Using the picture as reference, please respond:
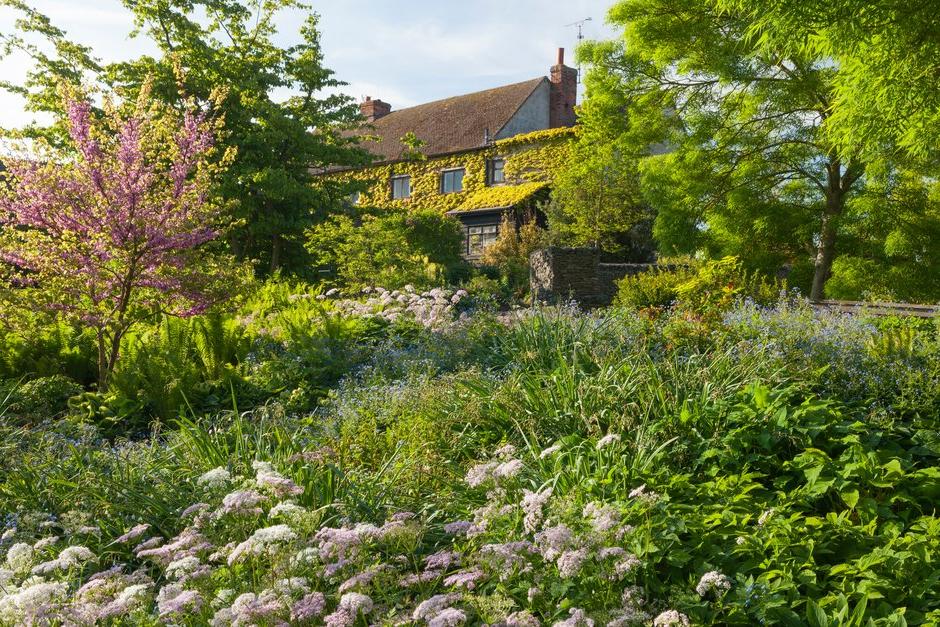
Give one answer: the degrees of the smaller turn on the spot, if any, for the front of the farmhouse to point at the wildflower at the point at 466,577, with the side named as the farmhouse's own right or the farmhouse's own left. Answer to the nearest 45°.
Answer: approximately 45° to the farmhouse's own left

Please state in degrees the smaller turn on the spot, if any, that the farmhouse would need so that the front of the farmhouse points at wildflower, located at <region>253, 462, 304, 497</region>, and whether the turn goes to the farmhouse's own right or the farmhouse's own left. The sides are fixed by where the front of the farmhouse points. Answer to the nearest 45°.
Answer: approximately 45° to the farmhouse's own left

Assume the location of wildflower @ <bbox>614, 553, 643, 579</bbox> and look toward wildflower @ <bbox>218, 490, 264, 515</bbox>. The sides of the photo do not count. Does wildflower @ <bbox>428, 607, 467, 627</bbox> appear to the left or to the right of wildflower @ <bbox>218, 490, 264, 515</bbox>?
left

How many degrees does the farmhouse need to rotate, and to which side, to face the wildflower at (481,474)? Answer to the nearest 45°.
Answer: approximately 45° to its left

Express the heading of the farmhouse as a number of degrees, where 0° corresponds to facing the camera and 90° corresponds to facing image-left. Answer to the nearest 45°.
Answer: approximately 45°

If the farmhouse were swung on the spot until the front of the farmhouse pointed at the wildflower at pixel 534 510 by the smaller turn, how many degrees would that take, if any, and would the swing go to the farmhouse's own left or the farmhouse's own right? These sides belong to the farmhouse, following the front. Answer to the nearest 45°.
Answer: approximately 45° to the farmhouse's own left

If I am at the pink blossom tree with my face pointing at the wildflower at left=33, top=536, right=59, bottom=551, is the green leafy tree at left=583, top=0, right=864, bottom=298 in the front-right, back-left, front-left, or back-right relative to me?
back-left

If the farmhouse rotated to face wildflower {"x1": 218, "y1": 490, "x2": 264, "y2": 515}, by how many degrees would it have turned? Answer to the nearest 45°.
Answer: approximately 45° to its left
